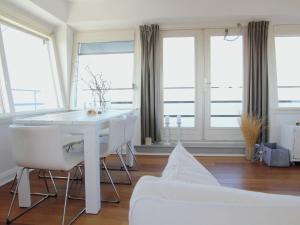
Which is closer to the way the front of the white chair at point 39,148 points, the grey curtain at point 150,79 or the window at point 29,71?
the grey curtain

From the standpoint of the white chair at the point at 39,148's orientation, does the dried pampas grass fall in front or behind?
in front

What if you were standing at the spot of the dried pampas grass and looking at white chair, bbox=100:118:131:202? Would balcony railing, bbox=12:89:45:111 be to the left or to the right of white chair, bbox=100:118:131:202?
right

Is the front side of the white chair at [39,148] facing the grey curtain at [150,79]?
yes

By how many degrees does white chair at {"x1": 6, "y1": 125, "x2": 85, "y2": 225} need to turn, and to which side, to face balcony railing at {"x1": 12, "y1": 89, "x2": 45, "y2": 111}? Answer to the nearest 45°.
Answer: approximately 45° to its left

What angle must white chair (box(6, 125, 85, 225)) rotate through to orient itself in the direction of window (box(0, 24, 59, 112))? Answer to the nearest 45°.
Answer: approximately 45° to its left

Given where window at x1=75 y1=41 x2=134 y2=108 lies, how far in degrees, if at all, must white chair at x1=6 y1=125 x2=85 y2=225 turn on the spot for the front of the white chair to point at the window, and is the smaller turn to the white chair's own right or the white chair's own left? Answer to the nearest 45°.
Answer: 0° — it already faces it

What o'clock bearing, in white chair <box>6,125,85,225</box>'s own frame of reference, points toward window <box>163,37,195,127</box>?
The window is roughly at 12 o'clock from the white chair.

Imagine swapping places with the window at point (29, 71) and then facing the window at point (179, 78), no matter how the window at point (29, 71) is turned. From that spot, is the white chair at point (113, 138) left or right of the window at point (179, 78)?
right

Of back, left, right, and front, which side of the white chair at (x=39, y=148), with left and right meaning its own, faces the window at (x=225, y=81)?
front

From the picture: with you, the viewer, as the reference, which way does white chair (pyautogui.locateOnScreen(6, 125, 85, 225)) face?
facing away from the viewer and to the right of the viewer

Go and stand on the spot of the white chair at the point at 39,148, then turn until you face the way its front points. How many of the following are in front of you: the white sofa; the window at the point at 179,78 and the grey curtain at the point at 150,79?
2
